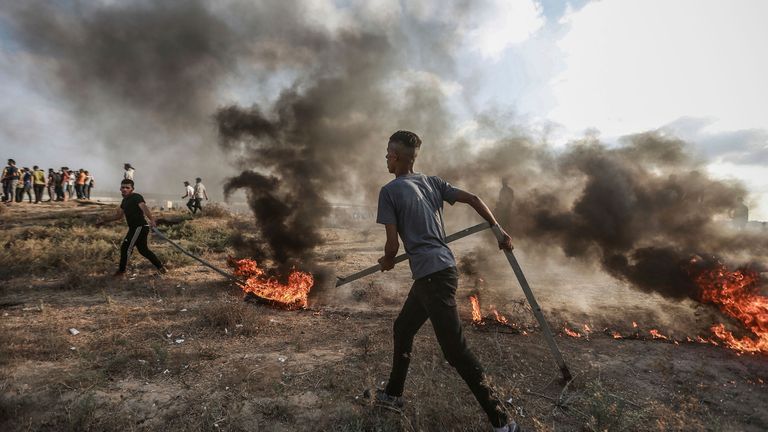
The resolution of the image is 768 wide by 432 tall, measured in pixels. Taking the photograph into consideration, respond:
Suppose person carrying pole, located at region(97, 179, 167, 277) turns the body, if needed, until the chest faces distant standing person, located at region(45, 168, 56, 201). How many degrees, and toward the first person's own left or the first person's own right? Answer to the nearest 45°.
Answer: approximately 135° to the first person's own right

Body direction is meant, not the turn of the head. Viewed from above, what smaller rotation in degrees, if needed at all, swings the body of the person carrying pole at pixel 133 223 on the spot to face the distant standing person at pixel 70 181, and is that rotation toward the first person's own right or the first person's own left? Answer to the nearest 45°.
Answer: approximately 135° to the first person's own right

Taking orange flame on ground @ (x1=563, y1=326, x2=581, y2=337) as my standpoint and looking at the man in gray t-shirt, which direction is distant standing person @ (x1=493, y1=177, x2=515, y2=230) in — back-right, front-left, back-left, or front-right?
back-right

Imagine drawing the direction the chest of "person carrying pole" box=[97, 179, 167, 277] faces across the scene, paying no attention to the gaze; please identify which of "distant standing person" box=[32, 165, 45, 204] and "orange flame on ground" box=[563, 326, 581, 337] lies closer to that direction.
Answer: the orange flame on ground
